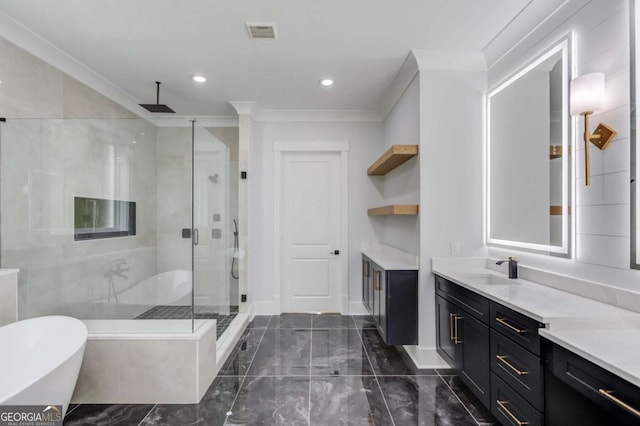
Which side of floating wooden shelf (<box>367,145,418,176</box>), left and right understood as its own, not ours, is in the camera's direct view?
left

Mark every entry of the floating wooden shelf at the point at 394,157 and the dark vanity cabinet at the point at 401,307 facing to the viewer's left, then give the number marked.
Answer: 2

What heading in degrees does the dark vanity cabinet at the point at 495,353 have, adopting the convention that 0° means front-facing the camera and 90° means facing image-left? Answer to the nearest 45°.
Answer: approximately 45°

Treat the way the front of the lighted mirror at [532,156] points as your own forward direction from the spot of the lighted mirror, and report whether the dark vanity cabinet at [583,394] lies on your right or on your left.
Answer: on your left

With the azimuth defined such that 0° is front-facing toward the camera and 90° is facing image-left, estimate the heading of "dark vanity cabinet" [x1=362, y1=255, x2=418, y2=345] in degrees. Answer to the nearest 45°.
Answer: approximately 90°

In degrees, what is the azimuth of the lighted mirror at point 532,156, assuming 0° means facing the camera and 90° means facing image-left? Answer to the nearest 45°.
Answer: approximately 45°

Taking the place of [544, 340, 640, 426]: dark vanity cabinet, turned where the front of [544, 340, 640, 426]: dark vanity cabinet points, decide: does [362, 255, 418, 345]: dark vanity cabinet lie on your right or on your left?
on your right

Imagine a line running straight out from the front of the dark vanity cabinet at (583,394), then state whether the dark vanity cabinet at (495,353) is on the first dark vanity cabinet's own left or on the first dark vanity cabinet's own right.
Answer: on the first dark vanity cabinet's own right
